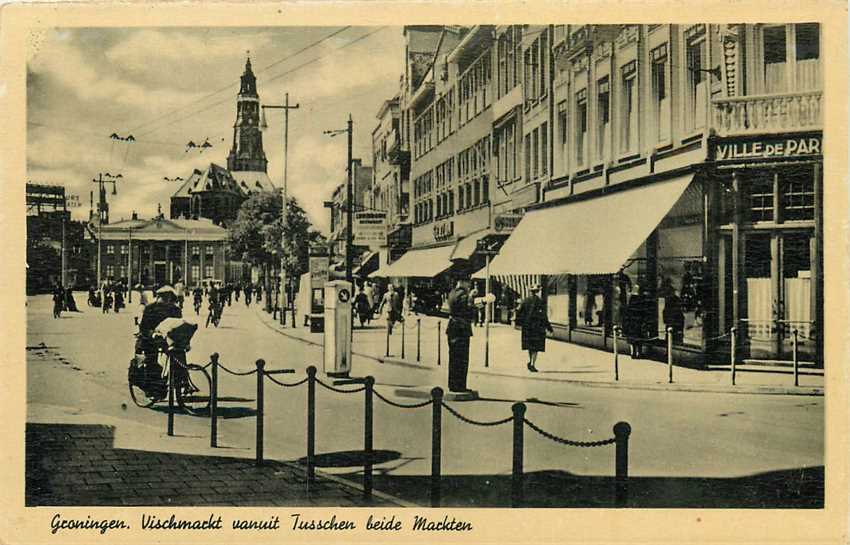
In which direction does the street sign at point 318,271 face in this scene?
toward the camera

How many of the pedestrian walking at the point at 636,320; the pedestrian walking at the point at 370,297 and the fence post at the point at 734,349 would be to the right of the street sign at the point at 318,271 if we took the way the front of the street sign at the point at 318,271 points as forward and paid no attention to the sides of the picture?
0
